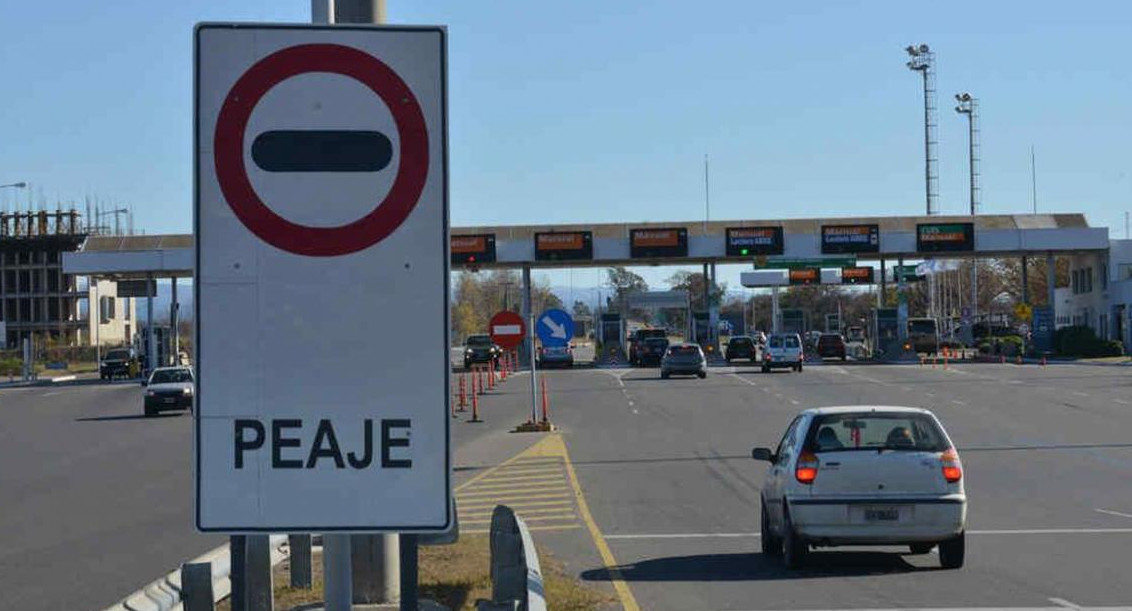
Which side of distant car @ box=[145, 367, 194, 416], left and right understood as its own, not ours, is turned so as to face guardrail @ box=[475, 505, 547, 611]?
front

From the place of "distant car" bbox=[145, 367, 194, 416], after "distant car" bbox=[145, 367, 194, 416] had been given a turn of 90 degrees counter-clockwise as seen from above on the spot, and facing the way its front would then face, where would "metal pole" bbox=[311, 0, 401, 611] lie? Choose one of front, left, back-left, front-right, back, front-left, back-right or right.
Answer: right

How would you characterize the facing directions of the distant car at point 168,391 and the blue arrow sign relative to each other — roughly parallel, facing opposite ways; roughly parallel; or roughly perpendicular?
roughly parallel

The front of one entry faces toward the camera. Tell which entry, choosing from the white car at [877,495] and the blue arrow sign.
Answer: the blue arrow sign

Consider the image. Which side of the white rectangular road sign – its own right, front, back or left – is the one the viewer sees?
front

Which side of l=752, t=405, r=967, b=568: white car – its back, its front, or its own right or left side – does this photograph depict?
back

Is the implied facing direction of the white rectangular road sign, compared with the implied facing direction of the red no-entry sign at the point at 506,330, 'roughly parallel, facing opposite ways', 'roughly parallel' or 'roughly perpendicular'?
roughly parallel

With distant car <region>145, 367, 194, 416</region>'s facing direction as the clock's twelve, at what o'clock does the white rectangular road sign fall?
The white rectangular road sign is roughly at 12 o'clock from the distant car.

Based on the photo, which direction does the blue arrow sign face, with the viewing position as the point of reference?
facing the viewer

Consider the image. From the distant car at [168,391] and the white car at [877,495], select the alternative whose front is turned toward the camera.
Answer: the distant car

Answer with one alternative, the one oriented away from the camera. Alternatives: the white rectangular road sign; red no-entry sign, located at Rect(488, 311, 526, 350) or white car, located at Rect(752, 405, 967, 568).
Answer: the white car

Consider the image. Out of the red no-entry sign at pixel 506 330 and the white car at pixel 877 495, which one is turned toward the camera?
the red no-entry sign

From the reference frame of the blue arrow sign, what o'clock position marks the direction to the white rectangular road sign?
The white rectangular road sign is roughly at 12 o'clock from the blue arrow sign.

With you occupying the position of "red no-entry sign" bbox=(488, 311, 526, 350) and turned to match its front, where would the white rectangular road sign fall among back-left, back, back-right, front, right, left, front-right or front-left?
front

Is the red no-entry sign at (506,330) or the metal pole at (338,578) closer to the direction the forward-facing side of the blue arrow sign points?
the metal pole
